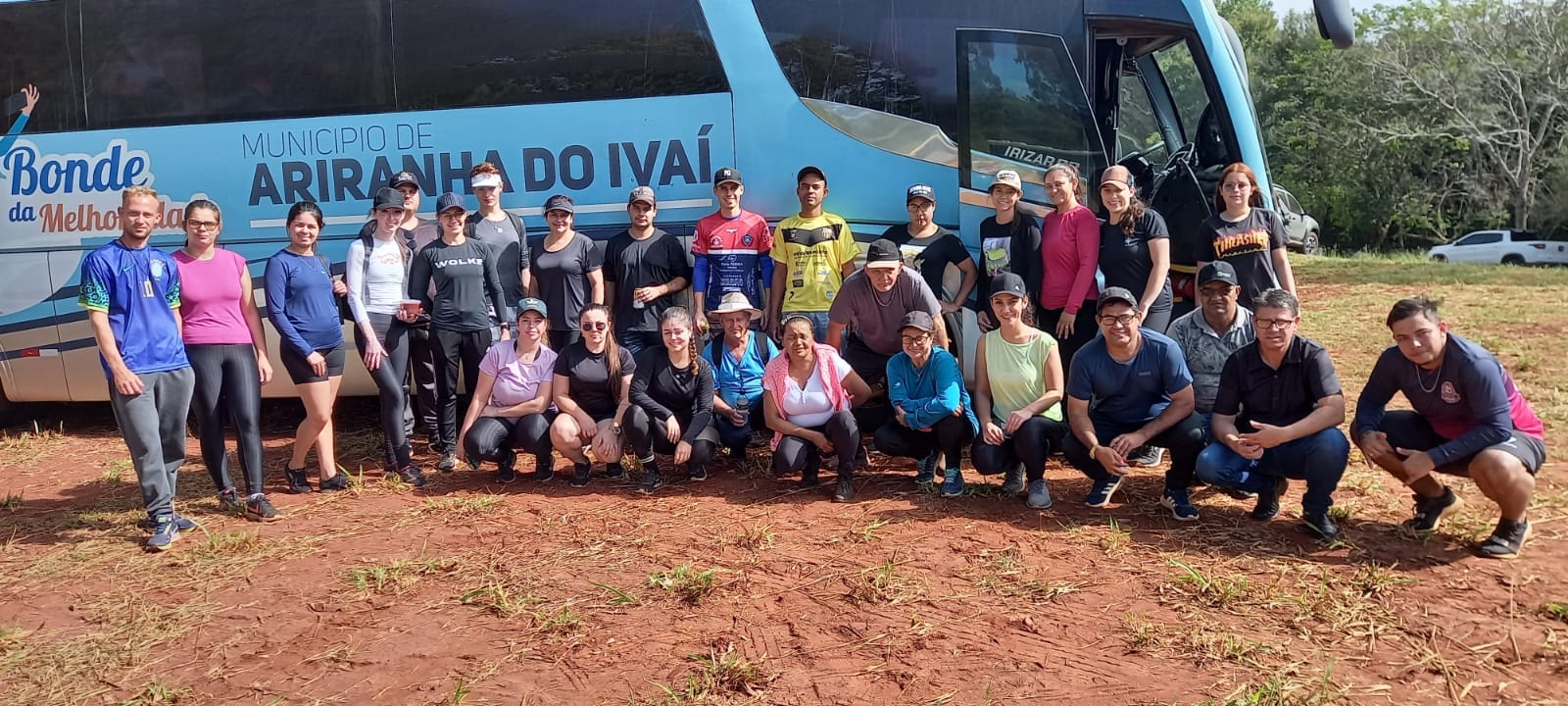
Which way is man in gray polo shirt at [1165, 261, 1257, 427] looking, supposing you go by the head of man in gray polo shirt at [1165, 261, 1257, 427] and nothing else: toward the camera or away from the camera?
toward the camera

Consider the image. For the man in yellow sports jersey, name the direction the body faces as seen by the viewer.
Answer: toward the camera

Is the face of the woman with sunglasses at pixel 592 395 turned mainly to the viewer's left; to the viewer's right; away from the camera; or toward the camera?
toward the camera

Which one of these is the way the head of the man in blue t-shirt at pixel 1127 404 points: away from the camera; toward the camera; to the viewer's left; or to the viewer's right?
toward the camera

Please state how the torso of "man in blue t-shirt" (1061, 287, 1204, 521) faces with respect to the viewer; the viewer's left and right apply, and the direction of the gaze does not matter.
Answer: facing the viewer

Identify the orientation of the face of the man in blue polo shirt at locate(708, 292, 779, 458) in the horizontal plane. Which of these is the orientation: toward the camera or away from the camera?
toward the camera

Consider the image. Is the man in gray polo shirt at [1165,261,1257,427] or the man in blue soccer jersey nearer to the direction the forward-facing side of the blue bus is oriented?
the man in gray polo shirt

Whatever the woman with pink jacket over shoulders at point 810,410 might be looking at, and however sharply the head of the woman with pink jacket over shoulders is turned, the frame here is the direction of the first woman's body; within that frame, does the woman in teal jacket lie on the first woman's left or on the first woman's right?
on the first woman's left

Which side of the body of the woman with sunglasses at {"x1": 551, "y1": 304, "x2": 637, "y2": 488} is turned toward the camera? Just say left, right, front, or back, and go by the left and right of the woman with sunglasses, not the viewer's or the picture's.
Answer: front

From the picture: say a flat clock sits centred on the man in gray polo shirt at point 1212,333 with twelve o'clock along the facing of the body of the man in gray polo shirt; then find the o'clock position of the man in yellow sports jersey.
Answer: The man in yellow sports jersey is roughly at 3 o'clock from the man in gray polo shirt.

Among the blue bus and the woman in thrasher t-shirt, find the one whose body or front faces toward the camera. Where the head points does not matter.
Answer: the woman in thrasher t-shirt

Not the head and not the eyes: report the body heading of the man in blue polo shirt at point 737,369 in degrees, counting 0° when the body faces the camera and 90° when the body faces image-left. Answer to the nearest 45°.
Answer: approximately 0°

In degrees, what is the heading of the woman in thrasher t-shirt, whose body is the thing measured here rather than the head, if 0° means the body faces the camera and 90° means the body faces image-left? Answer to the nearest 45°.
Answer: approximately 0°

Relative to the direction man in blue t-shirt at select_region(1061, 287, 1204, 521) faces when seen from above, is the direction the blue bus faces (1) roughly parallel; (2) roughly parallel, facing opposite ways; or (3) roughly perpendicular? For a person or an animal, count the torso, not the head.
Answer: roughly perpendicular

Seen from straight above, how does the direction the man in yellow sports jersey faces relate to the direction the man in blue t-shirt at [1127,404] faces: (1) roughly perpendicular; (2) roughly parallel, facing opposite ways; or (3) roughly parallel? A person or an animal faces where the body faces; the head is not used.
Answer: roughly parallel

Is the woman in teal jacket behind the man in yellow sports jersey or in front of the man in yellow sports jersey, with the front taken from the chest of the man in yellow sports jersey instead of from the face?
in front

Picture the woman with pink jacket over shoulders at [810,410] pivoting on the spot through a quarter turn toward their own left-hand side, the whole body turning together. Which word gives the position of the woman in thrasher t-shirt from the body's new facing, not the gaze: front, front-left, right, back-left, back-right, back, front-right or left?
front
